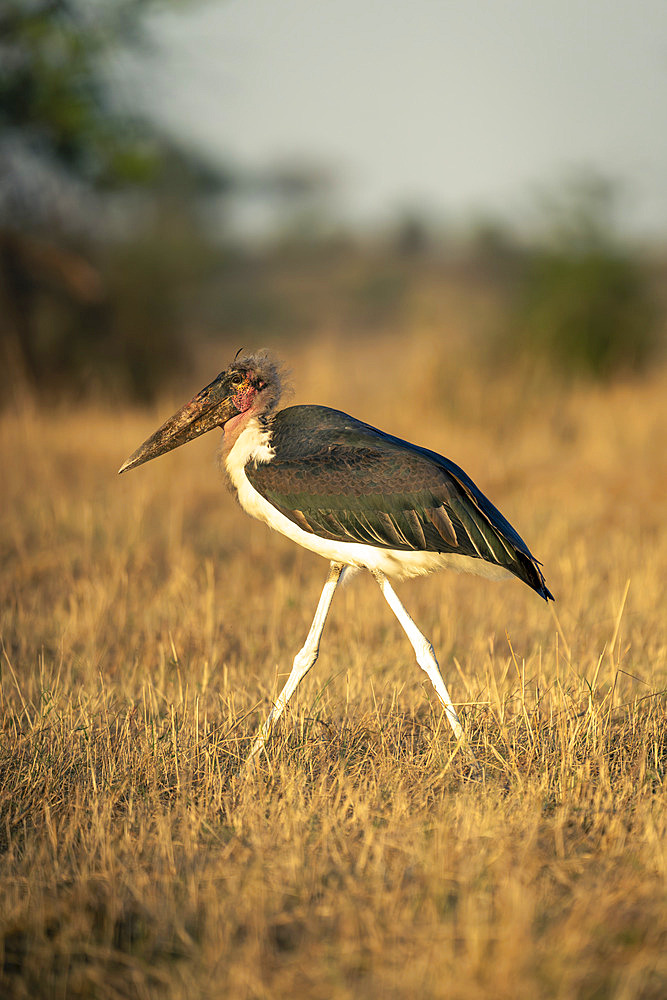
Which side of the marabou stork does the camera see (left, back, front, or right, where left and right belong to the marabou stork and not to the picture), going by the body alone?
left

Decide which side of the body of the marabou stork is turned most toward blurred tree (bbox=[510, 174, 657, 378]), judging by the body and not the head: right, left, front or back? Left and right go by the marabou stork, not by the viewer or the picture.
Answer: right

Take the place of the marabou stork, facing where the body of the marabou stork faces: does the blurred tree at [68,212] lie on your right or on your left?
on your right
